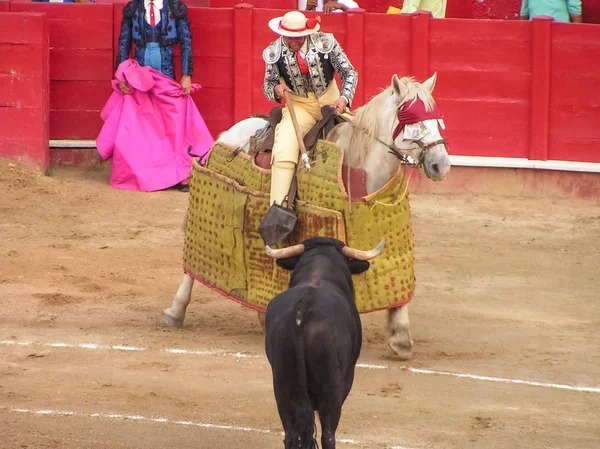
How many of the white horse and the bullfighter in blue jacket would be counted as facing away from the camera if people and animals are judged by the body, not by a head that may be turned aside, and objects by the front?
0

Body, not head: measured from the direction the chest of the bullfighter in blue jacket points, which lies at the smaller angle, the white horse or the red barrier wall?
the white horse

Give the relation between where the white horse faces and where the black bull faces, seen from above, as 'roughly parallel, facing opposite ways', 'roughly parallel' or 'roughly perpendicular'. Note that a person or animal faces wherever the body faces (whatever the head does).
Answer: roughly perpendicular

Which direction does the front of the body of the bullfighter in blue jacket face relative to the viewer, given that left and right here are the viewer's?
facing the viewer

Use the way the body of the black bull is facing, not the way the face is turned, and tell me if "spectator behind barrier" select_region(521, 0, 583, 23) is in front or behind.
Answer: in front

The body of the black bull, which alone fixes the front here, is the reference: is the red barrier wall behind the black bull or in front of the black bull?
in front

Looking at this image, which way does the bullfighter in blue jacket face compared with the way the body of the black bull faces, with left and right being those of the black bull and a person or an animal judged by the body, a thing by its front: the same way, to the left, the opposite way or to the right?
the opposite way

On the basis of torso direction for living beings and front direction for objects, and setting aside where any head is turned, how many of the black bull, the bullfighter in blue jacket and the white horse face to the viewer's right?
1

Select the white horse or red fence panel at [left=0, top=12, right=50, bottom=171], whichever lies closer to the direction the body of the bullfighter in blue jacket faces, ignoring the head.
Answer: the white horse

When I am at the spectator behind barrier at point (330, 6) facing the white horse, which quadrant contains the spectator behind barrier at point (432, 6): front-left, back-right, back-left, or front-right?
front-left

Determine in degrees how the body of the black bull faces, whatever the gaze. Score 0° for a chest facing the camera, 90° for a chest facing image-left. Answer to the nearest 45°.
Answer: approximately 180°

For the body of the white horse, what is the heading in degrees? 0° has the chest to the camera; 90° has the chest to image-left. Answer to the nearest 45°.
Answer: approximately 270°

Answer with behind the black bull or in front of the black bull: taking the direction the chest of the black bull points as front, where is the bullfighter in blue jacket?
in front

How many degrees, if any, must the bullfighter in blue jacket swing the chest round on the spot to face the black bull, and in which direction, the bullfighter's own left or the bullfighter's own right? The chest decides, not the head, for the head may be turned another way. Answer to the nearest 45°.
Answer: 0° — they already face it

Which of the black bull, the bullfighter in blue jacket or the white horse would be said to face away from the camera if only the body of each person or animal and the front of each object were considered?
the black bull
